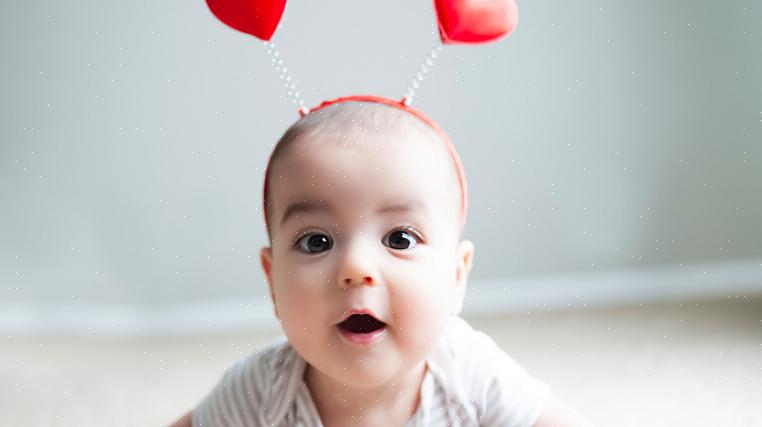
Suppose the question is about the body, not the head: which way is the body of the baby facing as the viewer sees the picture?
toward the camera
